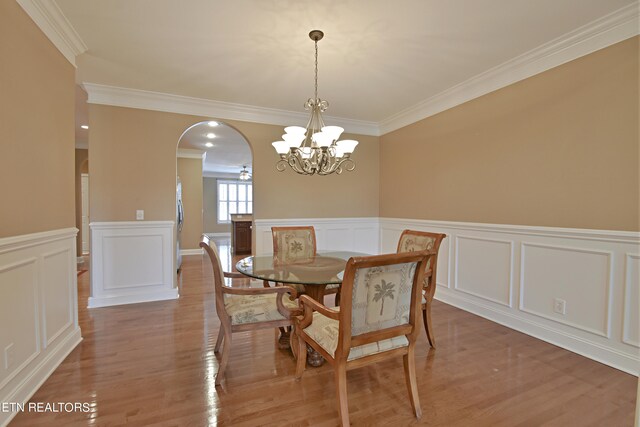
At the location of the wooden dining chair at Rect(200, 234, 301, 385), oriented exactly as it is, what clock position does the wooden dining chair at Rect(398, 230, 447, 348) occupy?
the wooden dining chair at Rect(398, 230, 447, 348) is roughly at 12 o'clock from the wooden dining chair at Rect(200, 234, 301, 385).

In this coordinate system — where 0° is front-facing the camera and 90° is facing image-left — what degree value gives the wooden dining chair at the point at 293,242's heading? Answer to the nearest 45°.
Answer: approximately 315°

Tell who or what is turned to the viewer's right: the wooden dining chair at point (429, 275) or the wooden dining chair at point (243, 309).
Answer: the wooden dining chair at point (243, 309)

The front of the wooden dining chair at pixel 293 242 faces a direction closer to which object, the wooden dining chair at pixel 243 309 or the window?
the wooden dining chair

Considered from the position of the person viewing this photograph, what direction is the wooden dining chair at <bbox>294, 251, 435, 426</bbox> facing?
facing away from the viewer and to the left of the viewer

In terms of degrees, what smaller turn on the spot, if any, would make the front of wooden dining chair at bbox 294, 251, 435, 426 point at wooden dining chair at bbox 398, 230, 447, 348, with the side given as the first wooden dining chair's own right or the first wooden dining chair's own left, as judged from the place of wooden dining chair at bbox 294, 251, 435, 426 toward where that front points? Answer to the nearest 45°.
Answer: approximately 90° to the first wooden dining chair's own right

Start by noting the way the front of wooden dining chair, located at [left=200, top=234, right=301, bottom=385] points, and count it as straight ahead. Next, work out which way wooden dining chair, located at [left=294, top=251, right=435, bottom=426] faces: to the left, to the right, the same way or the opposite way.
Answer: to the left

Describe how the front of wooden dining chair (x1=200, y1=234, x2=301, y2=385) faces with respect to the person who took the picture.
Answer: facing to the right of the viewer

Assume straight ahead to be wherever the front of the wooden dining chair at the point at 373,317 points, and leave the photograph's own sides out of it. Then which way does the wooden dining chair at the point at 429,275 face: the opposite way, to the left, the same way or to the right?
to the left
